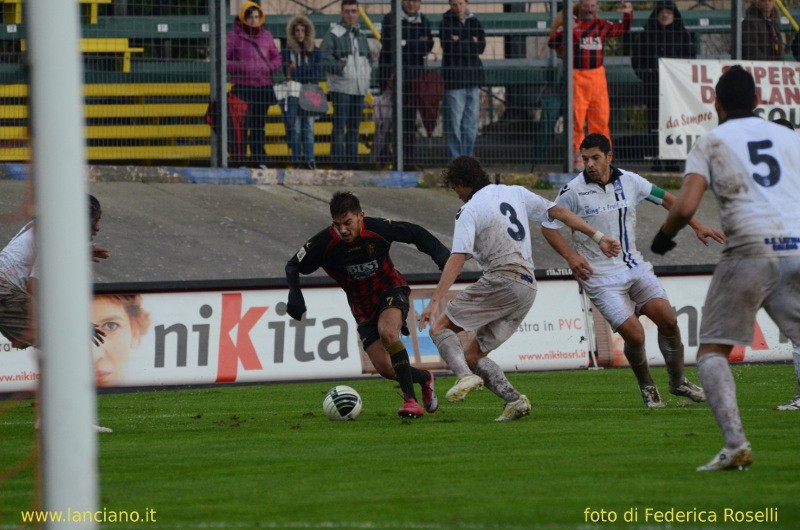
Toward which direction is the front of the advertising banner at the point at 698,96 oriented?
toward the camera

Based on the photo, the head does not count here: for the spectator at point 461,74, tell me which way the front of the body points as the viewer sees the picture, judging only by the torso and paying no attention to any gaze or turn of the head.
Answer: toward the camera

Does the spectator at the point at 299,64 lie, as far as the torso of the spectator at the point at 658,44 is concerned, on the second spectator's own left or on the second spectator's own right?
on the second spectator's own right

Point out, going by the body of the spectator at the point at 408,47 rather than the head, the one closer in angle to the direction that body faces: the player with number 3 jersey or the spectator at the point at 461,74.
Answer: the player with number 3 jersey

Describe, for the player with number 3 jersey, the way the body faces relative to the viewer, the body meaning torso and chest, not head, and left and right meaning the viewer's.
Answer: facing away from the viewer and to the left of the viewer

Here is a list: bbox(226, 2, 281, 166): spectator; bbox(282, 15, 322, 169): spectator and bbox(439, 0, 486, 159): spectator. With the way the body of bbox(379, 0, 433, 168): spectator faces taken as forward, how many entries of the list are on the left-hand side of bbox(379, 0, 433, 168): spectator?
1

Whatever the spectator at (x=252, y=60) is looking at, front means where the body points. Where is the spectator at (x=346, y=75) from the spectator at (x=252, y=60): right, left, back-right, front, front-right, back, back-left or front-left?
left

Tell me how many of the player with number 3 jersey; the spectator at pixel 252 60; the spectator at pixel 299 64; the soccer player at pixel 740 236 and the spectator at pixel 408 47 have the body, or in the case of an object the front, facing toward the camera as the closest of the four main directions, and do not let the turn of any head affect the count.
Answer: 3

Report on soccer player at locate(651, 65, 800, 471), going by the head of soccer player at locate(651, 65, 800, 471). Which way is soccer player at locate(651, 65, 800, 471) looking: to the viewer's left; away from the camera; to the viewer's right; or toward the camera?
away from the camera

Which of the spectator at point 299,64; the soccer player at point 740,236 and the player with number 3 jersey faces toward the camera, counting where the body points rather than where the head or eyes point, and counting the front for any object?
the spectator

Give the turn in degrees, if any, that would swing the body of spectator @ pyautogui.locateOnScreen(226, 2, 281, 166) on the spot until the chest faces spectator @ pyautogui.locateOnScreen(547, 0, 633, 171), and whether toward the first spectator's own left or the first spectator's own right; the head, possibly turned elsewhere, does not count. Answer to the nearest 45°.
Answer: approximately 90° to the first spectator's own left

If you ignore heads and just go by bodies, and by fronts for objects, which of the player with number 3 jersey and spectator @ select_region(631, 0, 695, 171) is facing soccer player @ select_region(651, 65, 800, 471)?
the spectator

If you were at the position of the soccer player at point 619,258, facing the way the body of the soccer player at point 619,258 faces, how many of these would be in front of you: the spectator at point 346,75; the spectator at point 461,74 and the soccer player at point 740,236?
1

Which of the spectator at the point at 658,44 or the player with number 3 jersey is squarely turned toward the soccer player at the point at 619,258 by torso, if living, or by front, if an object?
the spectator
